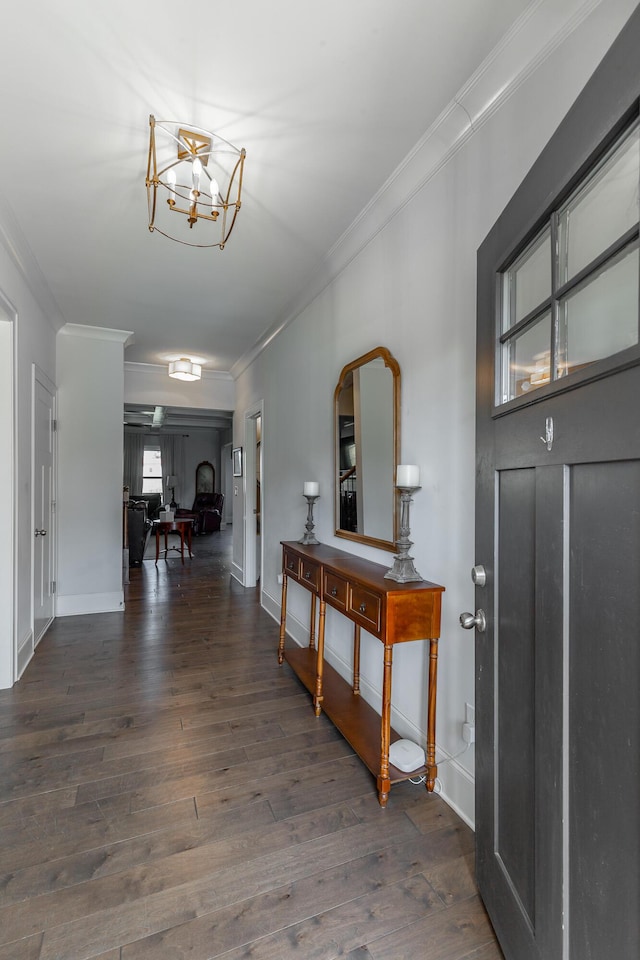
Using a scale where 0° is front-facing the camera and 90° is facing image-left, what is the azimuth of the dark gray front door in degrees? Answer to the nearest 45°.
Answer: approximately 45°

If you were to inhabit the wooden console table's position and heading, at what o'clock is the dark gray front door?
The dark gray front door is roughly at 10 o'clock from the wooden console table.

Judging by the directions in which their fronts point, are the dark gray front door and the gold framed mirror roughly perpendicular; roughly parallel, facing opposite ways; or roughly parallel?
roughly parallel

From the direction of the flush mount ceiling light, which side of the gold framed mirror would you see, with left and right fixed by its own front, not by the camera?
right

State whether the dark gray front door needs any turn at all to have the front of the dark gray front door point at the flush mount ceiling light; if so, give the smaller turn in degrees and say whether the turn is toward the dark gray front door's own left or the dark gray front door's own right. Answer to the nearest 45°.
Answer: approximately 90° to the dark gray front door's own right

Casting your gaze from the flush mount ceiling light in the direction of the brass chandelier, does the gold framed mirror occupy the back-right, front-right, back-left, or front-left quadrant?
front-left

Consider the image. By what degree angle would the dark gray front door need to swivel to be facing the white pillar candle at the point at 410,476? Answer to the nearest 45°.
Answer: approximately 90° to its right

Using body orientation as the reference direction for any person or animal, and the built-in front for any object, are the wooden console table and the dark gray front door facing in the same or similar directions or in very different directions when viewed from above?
same or similar directions

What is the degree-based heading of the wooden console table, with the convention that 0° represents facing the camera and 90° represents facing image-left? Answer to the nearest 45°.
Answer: approximately 45°

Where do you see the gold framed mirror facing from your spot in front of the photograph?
facing the viewer and to the left of the viewer

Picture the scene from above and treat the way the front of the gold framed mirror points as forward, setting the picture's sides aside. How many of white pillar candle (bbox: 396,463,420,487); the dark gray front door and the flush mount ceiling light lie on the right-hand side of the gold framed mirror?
1

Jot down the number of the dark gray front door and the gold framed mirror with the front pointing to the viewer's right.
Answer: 0
